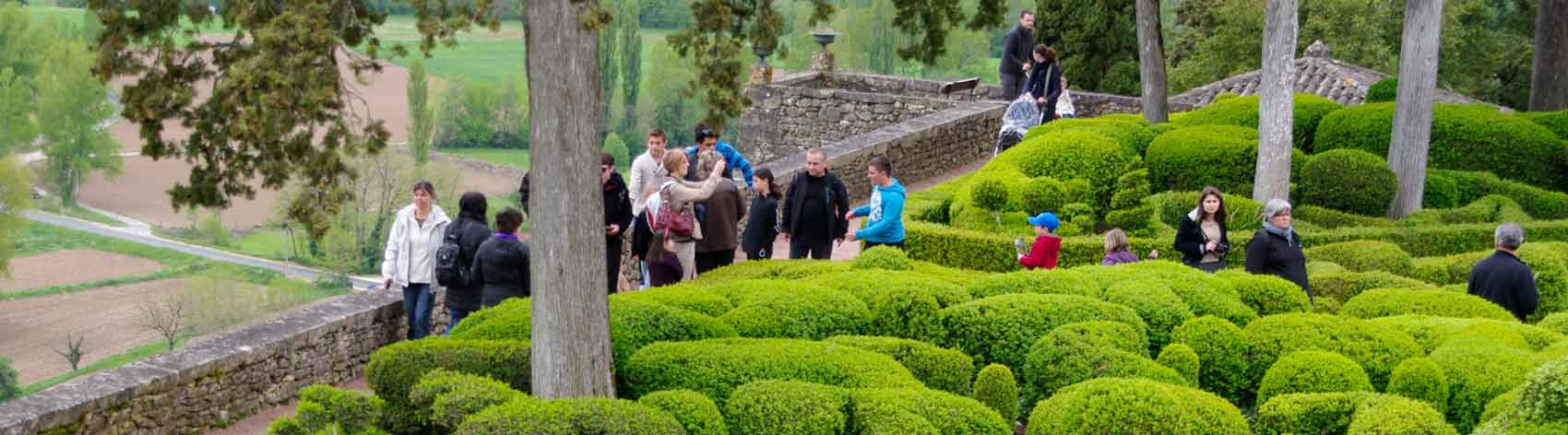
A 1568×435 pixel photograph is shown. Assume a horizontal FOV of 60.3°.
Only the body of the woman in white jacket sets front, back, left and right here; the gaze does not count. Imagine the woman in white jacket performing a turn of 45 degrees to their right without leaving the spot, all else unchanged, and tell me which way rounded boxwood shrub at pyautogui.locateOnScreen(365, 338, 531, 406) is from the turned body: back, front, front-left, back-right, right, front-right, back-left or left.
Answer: front-left

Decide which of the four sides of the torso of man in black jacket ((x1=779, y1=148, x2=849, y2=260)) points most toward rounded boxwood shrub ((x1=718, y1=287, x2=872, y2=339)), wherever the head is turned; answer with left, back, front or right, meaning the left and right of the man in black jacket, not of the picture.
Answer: front

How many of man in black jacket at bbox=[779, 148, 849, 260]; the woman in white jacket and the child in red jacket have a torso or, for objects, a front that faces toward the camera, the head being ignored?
2

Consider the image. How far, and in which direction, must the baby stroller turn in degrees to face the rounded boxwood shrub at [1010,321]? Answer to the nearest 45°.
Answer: approximately 45° to its left

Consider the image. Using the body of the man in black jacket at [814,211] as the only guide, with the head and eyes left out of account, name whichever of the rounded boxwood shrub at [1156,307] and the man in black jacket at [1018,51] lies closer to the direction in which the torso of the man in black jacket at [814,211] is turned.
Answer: the rounded boxwood shrub

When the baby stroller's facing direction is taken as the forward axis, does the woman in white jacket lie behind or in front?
in front

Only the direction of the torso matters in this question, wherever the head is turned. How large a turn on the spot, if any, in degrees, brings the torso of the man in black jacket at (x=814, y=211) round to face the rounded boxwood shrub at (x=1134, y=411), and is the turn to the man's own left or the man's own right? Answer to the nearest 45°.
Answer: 0° — they already face it

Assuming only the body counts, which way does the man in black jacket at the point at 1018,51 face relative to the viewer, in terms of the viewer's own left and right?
facing the viewer and to the right of the viewer

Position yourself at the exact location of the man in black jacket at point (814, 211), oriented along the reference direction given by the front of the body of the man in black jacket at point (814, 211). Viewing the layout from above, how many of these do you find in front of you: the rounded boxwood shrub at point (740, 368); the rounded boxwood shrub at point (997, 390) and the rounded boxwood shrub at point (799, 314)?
3

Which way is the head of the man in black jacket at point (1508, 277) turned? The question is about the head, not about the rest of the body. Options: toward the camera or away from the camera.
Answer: away from the camera

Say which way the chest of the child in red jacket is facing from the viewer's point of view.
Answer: to the viewer's left

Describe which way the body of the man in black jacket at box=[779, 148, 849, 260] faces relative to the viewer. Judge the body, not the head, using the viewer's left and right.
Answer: facing the viewer

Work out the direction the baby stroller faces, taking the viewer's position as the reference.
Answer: facing the viewer and to the left of the viewer

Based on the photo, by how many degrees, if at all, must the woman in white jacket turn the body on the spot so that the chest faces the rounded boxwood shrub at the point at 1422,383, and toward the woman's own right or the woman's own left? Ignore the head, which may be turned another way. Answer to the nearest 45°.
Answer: approximately 45° to the woman's own left
